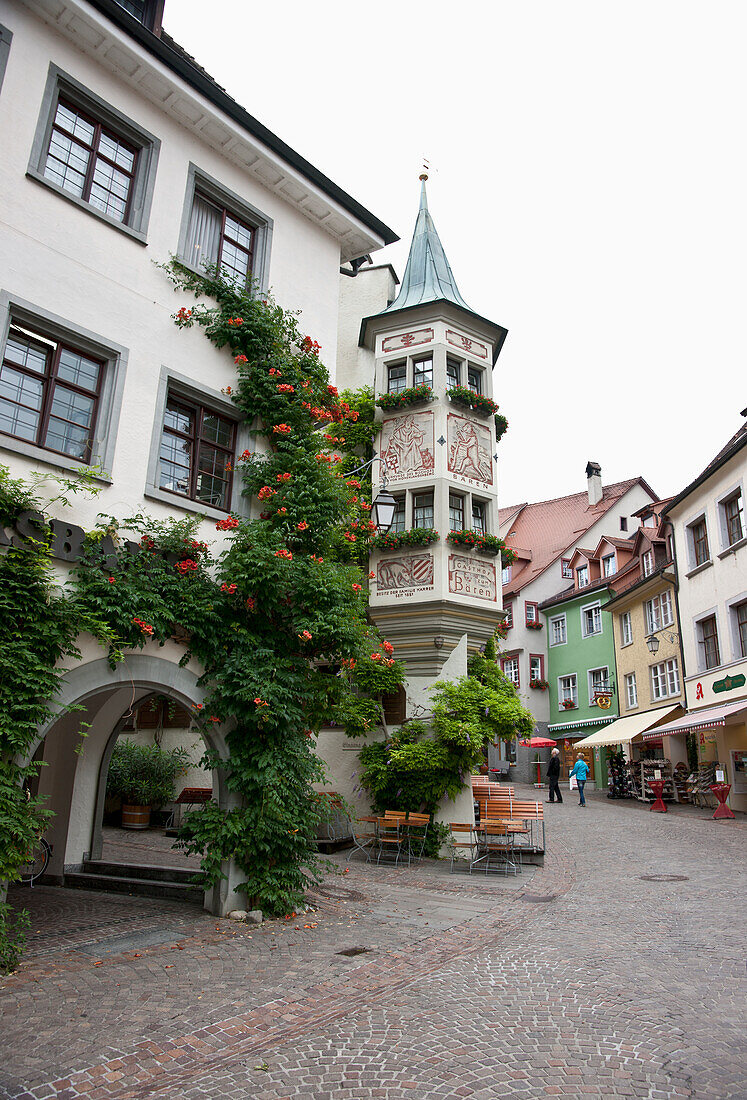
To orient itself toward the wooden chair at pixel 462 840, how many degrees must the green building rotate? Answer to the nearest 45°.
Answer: approximately 45° to its left

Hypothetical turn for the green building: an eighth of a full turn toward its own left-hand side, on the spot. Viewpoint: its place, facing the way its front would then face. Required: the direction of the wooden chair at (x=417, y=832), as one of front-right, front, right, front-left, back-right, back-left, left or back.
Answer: front

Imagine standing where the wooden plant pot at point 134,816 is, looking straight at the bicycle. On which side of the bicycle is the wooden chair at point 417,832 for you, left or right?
left

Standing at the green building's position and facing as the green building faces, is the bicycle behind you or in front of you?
in front

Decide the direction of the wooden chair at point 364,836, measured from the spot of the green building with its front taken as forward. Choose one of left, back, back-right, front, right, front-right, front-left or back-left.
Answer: front-left

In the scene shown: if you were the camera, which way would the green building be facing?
facing the viewer and to the left of the viewer

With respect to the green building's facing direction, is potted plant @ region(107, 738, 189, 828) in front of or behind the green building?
in front

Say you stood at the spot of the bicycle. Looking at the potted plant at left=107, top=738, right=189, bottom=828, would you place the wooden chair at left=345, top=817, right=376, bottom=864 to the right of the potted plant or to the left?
right
